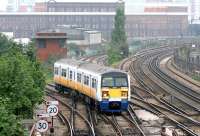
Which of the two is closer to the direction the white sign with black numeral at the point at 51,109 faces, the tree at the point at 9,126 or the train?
the tree

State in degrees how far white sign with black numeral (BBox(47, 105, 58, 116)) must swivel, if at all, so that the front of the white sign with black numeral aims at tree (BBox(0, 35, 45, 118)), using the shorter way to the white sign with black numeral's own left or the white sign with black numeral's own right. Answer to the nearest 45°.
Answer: approximately 135° to the white sign with black numeral's own right

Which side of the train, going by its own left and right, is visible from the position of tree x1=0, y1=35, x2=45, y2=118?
right

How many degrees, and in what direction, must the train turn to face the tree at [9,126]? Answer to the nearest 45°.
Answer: approximately 45° to its right

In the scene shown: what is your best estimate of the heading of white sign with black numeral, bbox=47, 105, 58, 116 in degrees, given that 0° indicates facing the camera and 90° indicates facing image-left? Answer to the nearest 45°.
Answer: approximately 0°

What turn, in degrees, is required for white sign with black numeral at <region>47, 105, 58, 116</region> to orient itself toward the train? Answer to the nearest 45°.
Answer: approximately 180°
